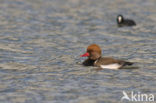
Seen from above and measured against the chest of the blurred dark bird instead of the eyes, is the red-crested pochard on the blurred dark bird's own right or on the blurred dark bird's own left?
on the blurred dark bird's own left

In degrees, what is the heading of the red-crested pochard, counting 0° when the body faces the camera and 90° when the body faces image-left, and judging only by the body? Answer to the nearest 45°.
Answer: approximately 90°

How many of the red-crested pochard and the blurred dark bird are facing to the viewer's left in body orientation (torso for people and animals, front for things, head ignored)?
2

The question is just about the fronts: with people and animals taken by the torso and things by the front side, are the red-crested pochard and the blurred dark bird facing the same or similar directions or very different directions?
same or similar directions

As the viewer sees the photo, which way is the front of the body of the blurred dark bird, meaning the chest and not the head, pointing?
to the viewer's left

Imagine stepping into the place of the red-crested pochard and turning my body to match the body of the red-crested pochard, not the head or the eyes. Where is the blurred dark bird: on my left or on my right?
on my right
